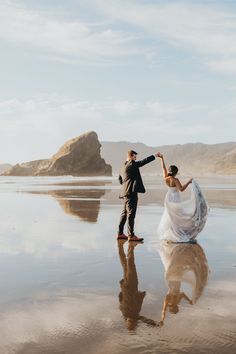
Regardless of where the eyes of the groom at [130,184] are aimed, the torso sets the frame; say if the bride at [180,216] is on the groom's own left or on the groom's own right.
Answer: on the groom's own right

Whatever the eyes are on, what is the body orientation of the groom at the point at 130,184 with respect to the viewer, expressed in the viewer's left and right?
facing away from the viewer and to the right of the viewer
